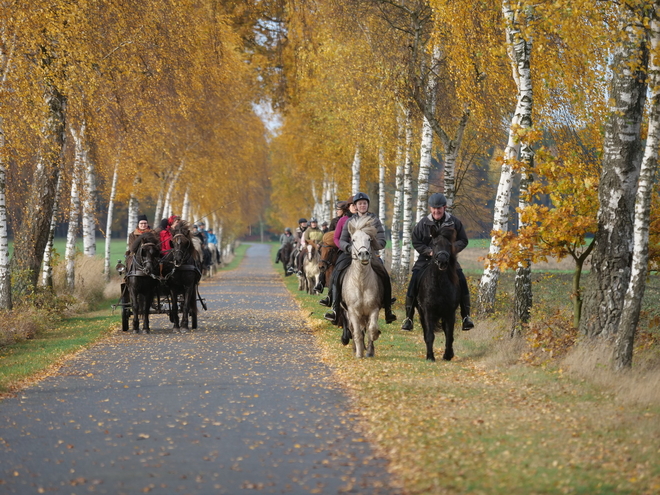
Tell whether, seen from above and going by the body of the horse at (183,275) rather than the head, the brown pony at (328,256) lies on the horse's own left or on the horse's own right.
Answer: on the horse's own left

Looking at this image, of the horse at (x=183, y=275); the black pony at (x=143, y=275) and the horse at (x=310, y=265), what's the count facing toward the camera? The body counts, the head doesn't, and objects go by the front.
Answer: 3

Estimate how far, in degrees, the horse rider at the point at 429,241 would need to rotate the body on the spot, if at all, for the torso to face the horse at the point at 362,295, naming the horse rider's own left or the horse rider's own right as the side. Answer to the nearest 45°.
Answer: approximately 90° to the horse rider's own right

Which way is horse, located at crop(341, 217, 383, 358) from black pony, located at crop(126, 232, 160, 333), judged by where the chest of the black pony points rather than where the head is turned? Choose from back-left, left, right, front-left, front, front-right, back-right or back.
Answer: front-left

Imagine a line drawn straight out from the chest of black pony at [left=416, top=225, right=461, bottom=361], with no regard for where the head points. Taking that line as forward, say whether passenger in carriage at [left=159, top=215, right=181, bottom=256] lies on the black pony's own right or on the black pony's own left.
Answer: on the black pony's own right

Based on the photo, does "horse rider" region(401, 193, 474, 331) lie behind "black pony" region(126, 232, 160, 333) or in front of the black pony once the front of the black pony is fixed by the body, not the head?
in front

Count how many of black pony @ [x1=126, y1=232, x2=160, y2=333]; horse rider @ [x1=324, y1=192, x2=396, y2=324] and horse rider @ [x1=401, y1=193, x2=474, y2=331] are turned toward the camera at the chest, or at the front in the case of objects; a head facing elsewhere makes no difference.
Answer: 3

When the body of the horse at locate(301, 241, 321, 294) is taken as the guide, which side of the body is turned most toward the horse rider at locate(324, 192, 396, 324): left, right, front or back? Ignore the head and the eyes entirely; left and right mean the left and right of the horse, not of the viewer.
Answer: front

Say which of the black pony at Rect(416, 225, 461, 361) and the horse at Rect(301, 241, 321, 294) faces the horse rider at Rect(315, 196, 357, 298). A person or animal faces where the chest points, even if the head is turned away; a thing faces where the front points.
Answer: the horse
